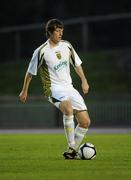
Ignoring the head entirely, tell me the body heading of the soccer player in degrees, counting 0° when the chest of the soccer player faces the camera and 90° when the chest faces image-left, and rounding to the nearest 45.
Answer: approximately 315°
